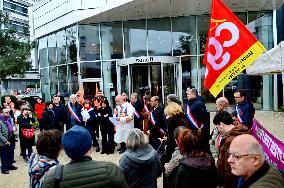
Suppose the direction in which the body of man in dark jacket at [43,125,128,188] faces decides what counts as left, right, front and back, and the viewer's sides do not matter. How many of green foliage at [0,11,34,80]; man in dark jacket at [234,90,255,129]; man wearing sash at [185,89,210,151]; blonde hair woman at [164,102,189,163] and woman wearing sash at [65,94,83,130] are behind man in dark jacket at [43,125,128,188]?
0

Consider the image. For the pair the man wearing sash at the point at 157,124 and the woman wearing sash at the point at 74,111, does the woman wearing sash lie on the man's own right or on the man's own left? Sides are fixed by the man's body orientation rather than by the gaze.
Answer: on the man's own right

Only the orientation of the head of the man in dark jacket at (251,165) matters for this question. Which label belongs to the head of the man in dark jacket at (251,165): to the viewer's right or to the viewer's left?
to the viewer's left

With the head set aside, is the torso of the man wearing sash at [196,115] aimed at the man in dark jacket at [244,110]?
no

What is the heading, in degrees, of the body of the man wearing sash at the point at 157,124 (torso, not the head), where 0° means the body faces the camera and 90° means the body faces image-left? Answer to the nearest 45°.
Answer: approximately 45°

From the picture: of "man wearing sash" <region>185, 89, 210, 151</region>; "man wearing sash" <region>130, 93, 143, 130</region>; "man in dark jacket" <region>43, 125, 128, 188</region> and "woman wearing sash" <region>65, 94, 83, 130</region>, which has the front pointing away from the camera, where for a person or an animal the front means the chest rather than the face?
the man in dark jacket

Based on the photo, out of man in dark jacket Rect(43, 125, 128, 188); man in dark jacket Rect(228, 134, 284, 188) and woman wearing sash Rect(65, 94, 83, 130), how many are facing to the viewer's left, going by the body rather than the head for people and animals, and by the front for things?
1

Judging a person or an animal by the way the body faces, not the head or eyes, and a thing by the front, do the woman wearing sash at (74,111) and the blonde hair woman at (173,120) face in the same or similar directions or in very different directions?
very different directions

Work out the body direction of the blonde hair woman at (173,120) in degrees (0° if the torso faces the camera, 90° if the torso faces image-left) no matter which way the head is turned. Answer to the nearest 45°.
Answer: approximately 135°

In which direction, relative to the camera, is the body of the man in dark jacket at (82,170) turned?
away from the camera

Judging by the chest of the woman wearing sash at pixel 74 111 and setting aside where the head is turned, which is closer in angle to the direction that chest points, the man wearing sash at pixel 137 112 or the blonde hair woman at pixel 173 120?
the blonde hair woman

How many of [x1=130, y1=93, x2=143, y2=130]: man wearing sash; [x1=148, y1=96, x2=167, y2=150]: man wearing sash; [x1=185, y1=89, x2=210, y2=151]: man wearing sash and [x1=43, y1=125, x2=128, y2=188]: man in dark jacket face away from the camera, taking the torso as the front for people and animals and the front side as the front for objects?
1

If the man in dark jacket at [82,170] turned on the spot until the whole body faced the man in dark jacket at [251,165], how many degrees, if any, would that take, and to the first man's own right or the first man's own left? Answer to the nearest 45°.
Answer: approximately 135° to the first man's own right
